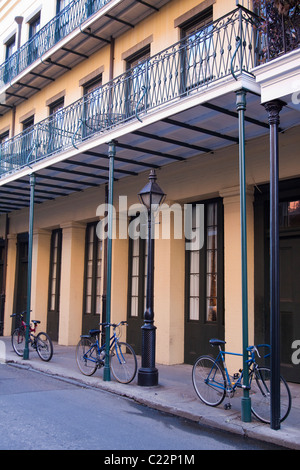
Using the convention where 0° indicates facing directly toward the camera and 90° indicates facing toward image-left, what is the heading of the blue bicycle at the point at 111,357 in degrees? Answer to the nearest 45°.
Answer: approximately 315°

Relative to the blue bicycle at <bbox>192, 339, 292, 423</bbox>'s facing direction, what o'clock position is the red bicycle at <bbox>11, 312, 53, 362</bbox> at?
The red bicycle is roughly at 6 o'clock from the blue bicycle.

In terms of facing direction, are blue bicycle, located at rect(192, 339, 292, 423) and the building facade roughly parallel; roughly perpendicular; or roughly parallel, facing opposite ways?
roughly perpendicular

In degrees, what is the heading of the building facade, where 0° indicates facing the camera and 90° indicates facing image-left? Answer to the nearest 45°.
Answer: approximately 45°

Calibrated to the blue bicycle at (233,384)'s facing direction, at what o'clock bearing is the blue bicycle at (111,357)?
the blue bicycle at (111,357) is roughly at 6 o'clock from the blue bicycle at (233,384).

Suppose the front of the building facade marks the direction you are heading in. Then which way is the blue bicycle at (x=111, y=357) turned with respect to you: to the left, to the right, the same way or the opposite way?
to the left

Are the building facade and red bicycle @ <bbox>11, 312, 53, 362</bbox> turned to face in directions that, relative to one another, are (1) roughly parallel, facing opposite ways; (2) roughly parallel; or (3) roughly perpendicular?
roughly perpendicular

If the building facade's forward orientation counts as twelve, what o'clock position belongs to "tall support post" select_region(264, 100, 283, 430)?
The tall support post is roughly at 10 o'clock from the building facade.
